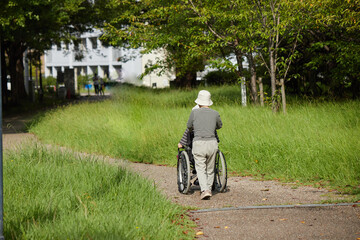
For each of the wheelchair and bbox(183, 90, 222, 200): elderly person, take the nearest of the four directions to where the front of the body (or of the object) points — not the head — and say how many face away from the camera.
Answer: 2

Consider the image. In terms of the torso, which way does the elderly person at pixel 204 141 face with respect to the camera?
away from the camera

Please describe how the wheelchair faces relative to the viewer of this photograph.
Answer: facing away from the viewer

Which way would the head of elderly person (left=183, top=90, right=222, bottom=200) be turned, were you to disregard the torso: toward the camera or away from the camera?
away from the camera
